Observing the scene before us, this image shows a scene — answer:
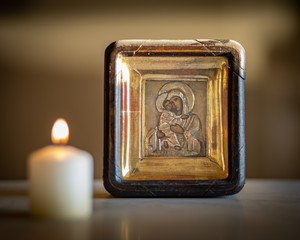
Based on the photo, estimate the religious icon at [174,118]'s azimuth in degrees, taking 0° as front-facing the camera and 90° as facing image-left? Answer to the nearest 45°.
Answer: approximately 0°
